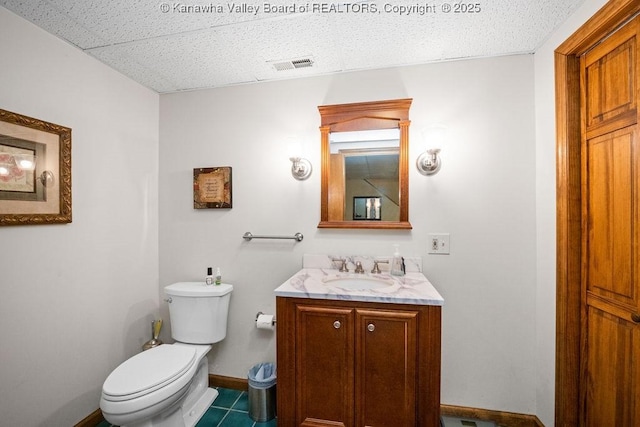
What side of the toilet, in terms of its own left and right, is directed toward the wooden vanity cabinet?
left

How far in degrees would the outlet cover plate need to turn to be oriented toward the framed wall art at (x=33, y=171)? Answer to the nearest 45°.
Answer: approximately 45° to its right

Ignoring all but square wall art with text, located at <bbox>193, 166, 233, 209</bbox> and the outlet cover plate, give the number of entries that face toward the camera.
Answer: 2

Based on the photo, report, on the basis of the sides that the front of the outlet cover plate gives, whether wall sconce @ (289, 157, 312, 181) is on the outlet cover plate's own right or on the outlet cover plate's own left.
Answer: on the outlet cover plate's own right

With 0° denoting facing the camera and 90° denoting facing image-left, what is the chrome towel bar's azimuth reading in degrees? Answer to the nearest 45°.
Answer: approximately 0°

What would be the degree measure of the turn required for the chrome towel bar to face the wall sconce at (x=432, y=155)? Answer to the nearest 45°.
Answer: approximately 90° to its left
